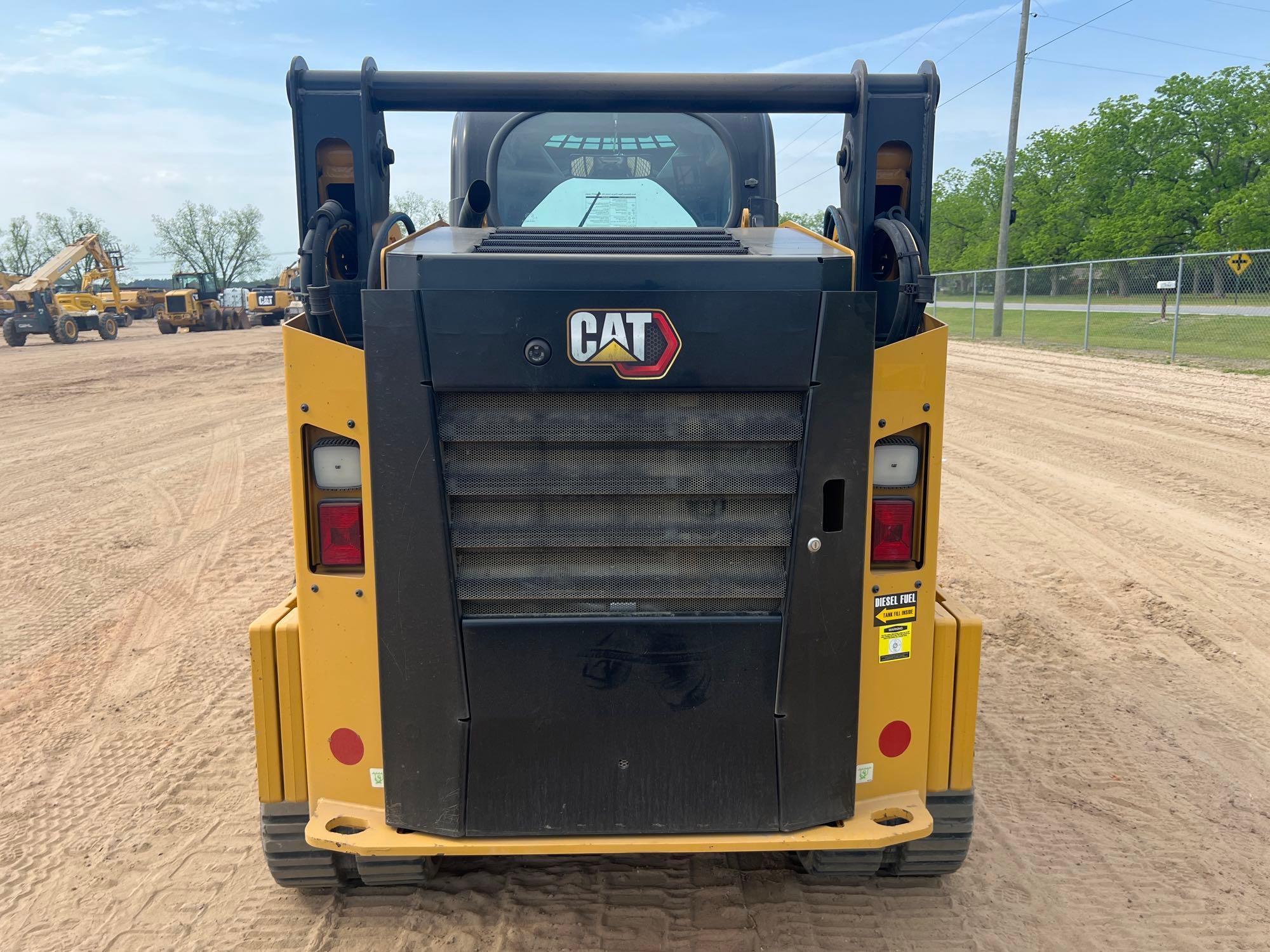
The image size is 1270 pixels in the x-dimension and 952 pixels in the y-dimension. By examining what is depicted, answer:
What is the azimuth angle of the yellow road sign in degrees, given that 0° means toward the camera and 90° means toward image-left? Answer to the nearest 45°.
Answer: approximately 0°

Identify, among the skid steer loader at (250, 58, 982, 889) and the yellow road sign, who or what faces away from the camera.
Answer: the skid steer loader

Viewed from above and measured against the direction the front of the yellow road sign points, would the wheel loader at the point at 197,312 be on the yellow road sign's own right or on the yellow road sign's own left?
on the yellow road sign's own right

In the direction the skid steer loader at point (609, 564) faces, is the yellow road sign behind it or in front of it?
in front

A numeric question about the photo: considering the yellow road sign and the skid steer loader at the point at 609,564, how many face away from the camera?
1

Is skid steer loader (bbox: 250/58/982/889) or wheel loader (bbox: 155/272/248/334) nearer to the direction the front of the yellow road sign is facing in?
the skid steer loader

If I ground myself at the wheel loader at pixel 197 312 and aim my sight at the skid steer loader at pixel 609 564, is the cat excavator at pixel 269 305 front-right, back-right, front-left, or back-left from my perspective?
back-left

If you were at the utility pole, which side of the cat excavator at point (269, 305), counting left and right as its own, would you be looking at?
right

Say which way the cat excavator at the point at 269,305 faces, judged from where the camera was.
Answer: facing away from the viewer and to the right of the viewer

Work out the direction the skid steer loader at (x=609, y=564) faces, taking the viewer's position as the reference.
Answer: facing away from the viewer
